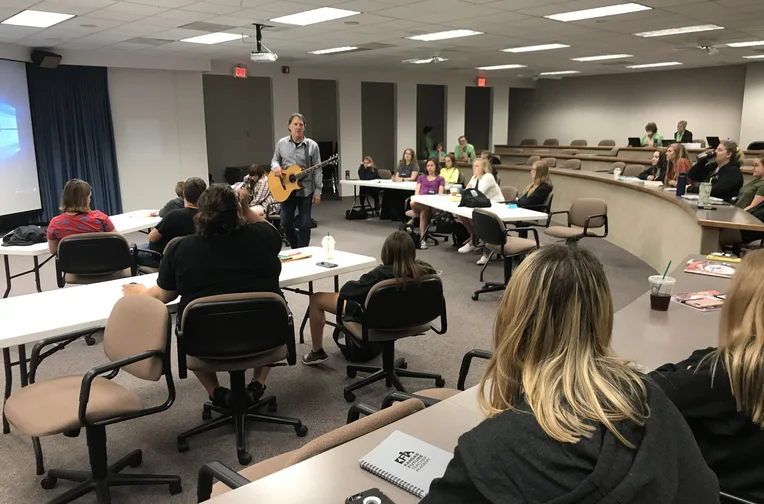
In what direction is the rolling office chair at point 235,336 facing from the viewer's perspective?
away from the camera

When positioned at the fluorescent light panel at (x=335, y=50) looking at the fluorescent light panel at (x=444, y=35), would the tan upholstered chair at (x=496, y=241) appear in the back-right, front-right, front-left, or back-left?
front-right

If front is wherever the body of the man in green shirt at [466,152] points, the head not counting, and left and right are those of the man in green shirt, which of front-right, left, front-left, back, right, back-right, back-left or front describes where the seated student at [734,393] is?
front-left

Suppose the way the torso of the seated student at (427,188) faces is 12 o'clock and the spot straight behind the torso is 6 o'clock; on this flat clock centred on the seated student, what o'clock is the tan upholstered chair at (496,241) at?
The tan upholstered chair is roughly at 10 o'clock from the seated student.

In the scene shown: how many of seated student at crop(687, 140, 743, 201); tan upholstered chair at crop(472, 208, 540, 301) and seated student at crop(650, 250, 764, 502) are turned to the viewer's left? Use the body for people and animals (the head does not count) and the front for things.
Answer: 1

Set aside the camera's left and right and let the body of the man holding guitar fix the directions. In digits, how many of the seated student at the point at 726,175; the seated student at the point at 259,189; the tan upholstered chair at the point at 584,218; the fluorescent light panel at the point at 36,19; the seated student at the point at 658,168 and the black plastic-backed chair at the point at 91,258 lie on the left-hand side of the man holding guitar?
3

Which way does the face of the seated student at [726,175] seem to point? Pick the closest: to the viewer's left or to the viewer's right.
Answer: to the viewer's left

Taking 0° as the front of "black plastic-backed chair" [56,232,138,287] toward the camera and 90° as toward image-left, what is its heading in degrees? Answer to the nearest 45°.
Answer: approximately 180°

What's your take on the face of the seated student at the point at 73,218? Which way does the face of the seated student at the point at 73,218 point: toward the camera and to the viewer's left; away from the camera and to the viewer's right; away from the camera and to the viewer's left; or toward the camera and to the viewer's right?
away from the camera and to the viewer's right

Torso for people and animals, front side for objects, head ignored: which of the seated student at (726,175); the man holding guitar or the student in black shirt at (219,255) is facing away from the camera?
the student in black shirt

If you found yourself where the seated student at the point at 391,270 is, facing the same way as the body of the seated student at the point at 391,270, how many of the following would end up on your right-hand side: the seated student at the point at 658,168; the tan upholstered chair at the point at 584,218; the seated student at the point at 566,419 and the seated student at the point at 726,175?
3

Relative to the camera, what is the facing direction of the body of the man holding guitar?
toward the camera
